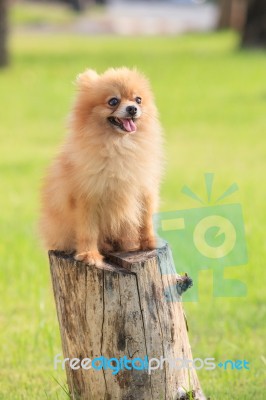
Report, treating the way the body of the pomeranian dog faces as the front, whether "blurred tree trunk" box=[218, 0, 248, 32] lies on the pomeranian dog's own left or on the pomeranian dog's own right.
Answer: on the pomeranian dog's own left

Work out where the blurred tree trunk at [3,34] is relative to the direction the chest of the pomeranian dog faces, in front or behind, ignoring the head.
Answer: behind

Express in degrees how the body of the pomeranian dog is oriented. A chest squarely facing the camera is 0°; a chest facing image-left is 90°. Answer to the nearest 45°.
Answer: approximately 315°

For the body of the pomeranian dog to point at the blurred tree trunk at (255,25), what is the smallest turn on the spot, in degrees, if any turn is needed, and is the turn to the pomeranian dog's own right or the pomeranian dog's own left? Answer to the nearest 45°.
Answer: approximately 135° to the pomeranian dog's own left
